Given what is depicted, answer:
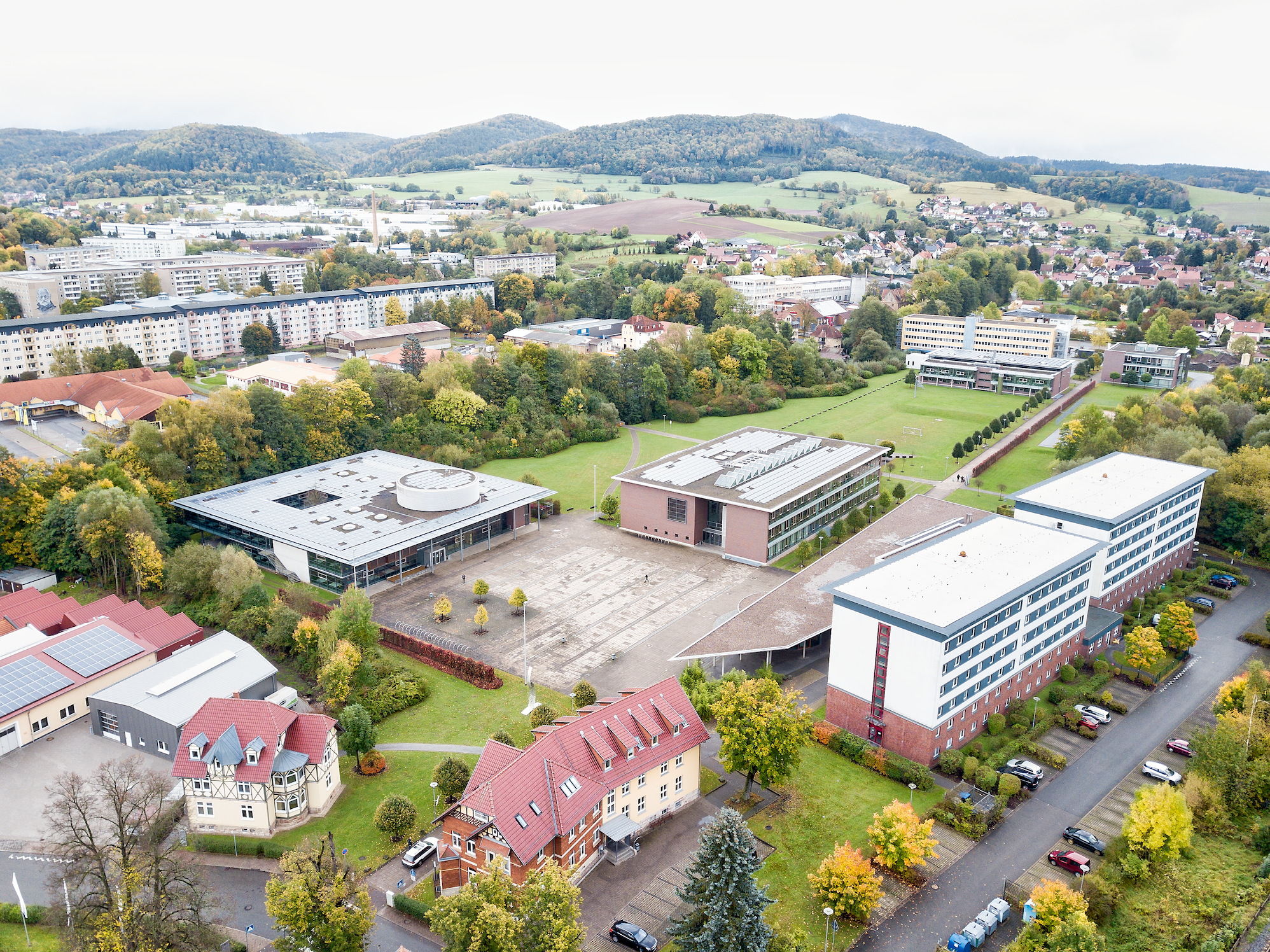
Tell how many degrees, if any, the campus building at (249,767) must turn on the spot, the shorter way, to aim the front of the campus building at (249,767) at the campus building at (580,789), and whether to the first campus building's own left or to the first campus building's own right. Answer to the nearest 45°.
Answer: approximately 45° to the first campus building's own left

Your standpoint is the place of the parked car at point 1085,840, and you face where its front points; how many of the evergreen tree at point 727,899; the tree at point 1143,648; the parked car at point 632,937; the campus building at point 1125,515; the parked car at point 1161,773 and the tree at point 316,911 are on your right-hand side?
3

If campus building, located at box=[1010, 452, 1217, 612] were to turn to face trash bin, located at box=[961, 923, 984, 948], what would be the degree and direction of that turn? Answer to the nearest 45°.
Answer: approximately 45° to its right

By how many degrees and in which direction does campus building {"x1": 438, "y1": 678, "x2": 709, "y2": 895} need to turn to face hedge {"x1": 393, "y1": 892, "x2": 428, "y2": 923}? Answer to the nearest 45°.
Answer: approximately 90° to its right

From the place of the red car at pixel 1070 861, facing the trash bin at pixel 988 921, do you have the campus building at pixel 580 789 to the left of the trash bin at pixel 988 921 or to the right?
right

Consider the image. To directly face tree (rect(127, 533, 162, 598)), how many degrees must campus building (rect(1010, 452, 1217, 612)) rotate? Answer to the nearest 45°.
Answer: approximately 90° to its right

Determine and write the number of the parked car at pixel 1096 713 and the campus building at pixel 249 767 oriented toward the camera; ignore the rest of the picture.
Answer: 1

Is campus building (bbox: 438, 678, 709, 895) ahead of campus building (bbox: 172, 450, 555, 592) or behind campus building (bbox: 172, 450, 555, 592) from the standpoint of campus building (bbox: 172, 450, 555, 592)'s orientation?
ahead

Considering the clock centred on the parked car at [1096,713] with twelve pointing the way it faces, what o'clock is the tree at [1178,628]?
The tree is roughly at 2 o'clock from the parked car.
